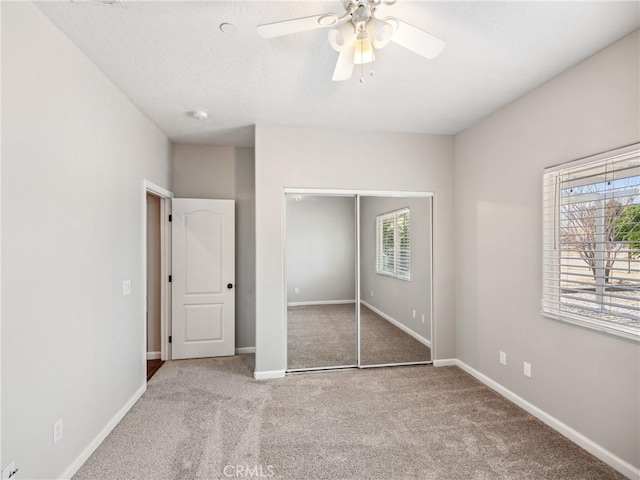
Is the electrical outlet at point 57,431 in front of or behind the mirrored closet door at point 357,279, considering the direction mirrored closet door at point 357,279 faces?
in front

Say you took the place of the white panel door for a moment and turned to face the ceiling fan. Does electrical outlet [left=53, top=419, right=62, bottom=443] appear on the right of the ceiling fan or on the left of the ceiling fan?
right

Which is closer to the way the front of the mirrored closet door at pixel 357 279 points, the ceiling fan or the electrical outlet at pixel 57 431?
the ceiling fan

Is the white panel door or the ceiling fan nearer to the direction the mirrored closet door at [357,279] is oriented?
the ceiling fan

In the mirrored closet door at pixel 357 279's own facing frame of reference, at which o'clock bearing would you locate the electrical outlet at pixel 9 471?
The electrical outlet is roughly at 1 o'clock from the mirrored closet door.

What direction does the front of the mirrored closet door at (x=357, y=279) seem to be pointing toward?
toward the camera

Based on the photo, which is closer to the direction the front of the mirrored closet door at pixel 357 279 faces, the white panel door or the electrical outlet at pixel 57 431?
the electrical outlet

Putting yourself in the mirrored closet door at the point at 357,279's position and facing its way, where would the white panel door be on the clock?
The white panel door is roughly at 3 o'clock from the mirrored closet door.

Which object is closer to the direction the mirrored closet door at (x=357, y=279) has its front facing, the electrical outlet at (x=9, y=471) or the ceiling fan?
the ceiling fan

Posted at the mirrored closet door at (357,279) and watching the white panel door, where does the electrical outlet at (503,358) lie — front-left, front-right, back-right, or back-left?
back-left

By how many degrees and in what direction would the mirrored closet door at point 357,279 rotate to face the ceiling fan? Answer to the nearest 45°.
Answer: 0° — it already faces it
